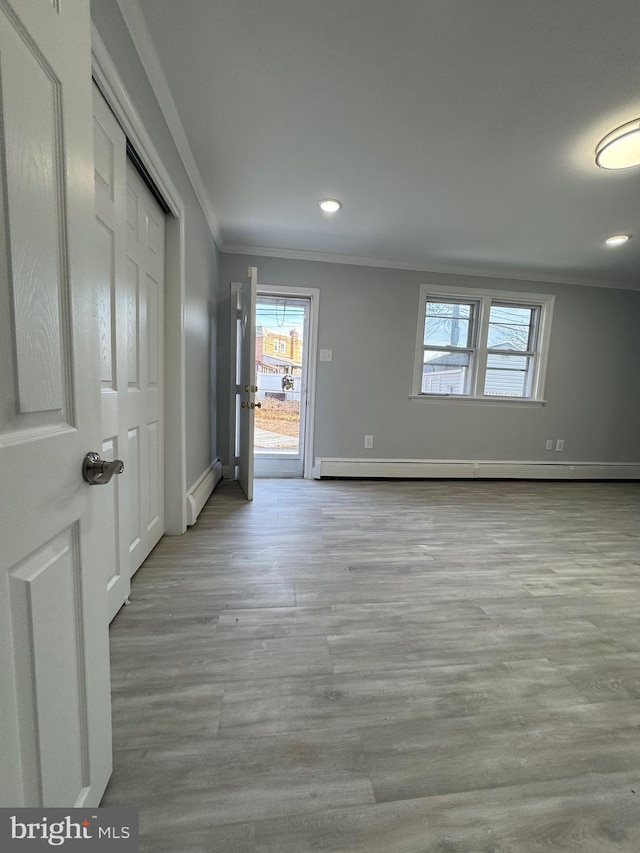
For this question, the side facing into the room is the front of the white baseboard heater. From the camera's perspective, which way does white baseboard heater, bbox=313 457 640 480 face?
toward the camera

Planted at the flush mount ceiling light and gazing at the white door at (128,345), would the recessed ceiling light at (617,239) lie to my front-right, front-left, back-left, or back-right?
back-right

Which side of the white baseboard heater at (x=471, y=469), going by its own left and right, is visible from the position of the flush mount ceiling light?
front

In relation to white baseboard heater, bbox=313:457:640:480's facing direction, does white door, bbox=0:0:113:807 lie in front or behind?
in front

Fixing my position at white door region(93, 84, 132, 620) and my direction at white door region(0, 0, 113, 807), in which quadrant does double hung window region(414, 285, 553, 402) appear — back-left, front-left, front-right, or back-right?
back-left

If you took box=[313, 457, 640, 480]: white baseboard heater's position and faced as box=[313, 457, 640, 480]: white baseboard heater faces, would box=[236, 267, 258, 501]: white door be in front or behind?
in front
